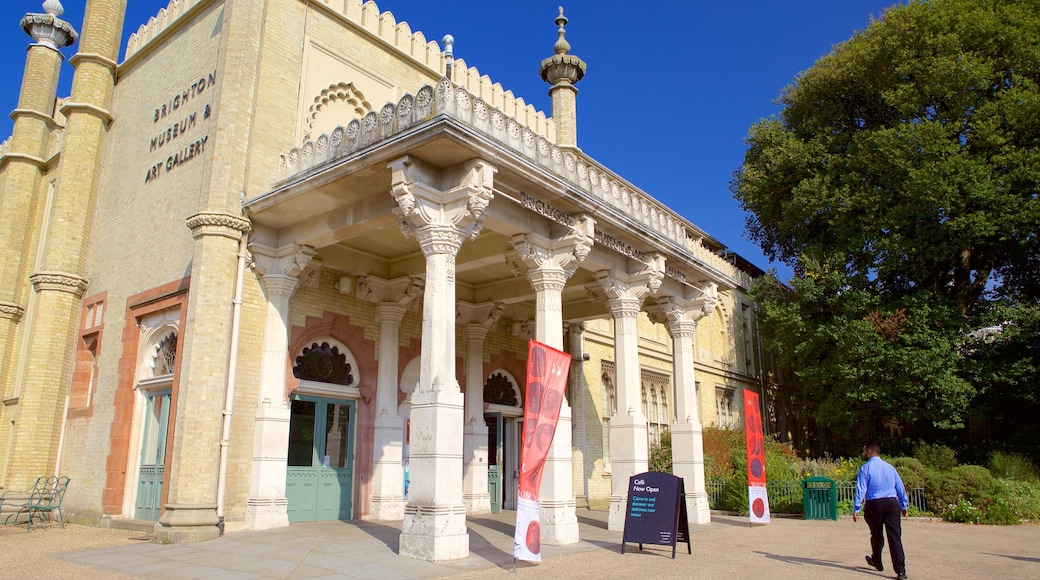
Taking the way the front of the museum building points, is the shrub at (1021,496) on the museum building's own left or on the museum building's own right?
on the museum building's own left

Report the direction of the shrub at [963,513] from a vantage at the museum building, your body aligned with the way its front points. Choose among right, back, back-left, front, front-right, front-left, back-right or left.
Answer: front-left

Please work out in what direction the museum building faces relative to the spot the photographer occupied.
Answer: facing the viewer and to the right of the viewer

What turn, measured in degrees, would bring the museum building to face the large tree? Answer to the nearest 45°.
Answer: approximately 45° to its left

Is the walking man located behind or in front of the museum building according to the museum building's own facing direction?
in front

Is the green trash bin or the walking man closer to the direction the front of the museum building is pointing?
the walking man

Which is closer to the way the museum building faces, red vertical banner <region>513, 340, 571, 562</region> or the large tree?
the red vertical banner

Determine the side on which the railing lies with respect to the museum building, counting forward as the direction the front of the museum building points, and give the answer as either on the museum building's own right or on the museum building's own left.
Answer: on the museum building's own left

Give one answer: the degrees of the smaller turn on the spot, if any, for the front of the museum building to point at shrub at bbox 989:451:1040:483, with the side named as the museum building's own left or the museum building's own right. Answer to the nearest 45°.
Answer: approximately 45° to the museum building's own left

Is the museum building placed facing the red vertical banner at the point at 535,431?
yes

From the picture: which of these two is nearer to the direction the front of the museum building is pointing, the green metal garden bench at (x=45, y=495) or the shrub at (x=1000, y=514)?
the shrub

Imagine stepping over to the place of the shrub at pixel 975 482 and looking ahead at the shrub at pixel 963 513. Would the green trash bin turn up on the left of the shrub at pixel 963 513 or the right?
right

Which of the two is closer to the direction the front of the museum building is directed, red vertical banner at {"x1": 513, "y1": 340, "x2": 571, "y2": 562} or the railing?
the red vertical banner
